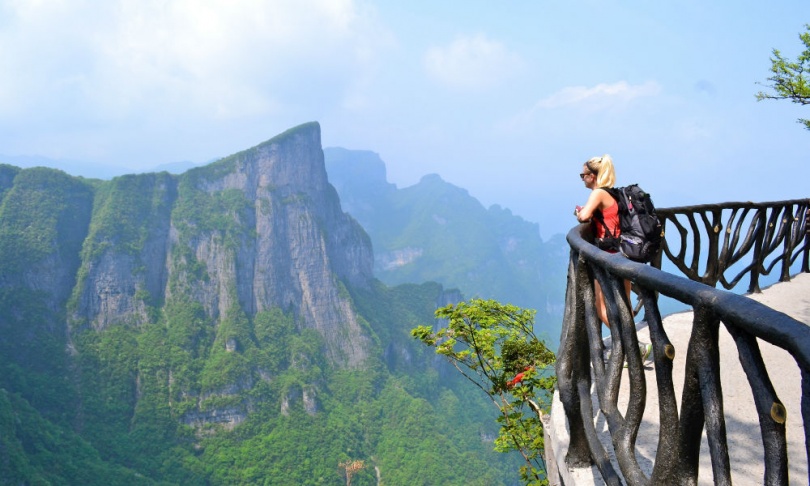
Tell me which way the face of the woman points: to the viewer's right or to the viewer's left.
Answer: to the viewer's left

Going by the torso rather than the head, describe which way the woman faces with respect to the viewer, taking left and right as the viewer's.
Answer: facing to the left of the viewer
